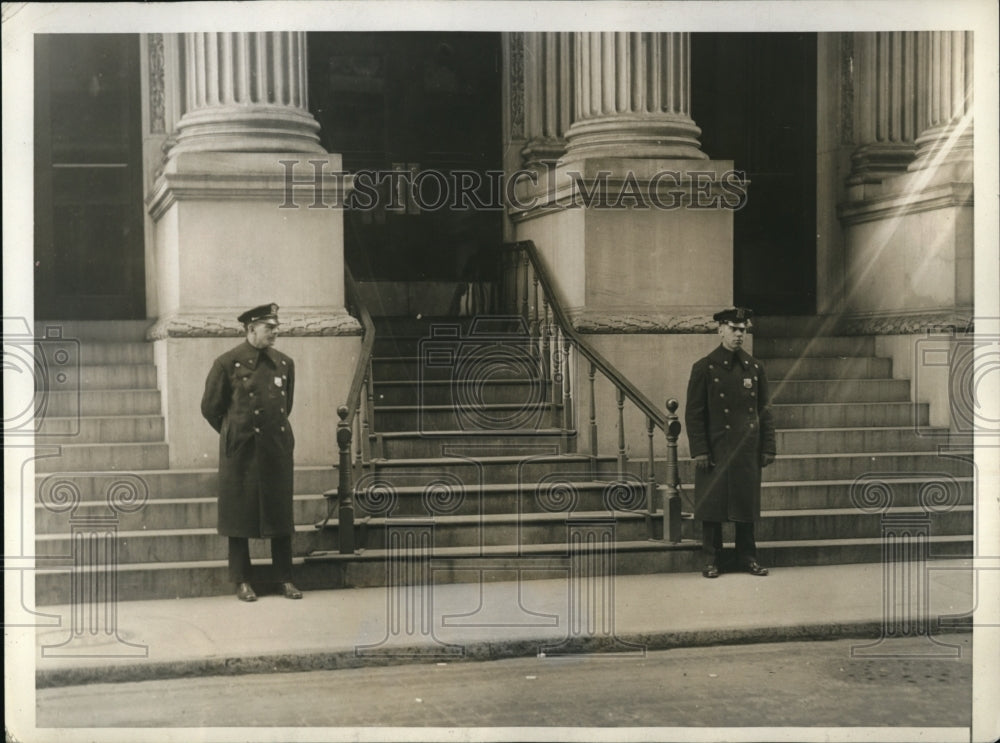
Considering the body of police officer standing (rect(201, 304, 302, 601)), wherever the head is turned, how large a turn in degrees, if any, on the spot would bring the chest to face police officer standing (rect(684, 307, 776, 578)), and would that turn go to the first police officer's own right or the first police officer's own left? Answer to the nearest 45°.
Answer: approximately 45° to the first police officer's own left

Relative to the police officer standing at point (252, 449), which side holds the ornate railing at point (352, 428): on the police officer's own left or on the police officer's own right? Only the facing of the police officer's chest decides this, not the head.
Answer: on the police officer's own left

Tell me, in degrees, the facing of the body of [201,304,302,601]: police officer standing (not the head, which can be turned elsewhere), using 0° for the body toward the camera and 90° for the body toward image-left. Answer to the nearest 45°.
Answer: approximately 315°

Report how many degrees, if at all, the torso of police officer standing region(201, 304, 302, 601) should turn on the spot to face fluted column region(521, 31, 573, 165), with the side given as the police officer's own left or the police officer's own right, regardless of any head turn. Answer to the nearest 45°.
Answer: approximately 90° to the police officer's own left

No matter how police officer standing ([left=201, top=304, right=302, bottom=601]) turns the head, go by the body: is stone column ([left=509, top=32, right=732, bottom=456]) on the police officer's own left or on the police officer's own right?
on the police officer's own left

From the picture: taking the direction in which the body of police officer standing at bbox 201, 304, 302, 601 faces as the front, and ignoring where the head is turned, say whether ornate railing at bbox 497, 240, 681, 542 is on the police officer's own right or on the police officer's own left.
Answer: on the police officer's own left
